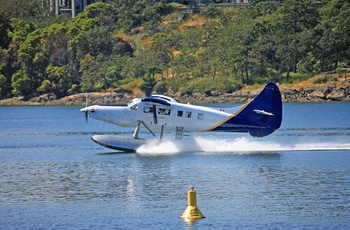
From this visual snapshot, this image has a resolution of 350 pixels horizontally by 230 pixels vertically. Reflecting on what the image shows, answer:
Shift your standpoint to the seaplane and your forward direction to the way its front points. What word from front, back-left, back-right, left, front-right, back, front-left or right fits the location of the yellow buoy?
left

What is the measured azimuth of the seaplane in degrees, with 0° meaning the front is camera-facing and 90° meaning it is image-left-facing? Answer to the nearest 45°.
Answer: approximately 90°
